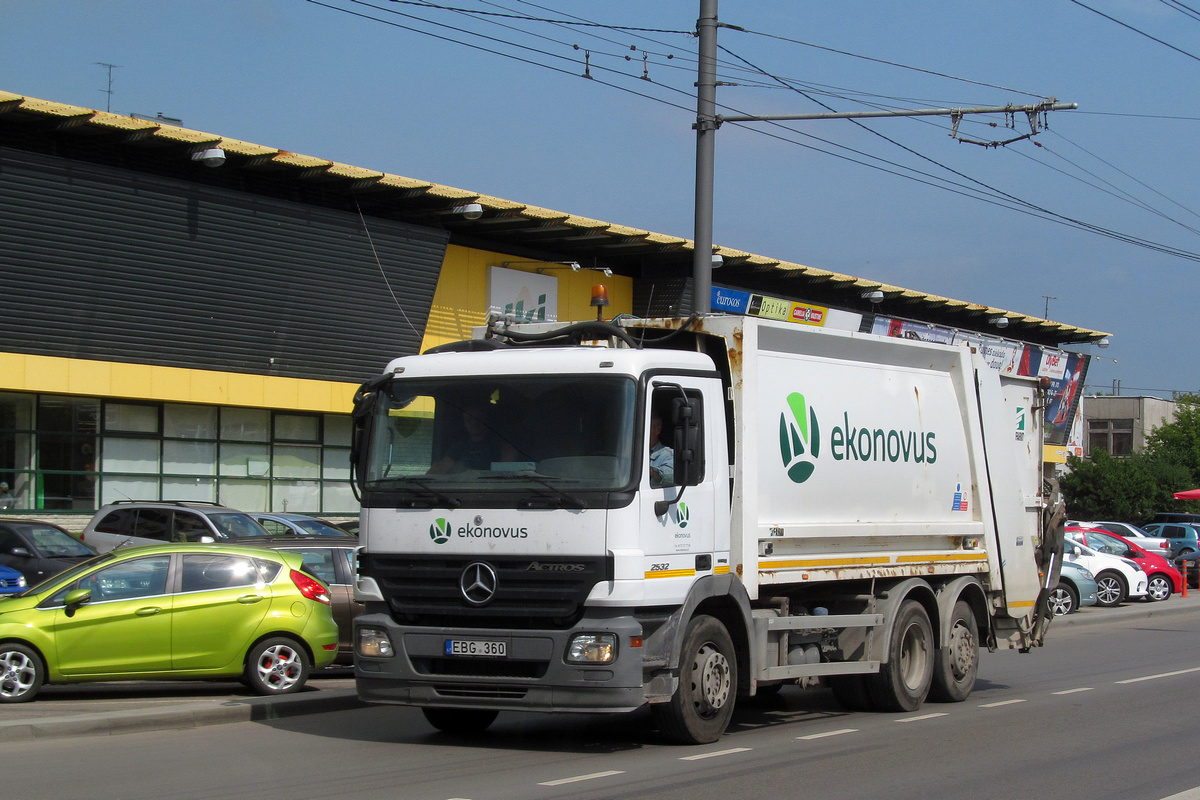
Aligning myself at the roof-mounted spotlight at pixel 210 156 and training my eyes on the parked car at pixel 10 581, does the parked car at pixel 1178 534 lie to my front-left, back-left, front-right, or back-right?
back-left

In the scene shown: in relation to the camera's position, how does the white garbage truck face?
facing the viewer and to the left of the viewer

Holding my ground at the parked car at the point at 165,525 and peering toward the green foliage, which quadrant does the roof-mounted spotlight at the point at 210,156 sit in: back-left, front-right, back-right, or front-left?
front-left

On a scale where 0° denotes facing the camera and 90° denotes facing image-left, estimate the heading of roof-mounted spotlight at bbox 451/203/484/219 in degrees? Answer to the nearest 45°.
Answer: approximately 315°

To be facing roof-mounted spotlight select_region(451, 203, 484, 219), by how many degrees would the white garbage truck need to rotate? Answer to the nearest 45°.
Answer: approximately 135° to its right

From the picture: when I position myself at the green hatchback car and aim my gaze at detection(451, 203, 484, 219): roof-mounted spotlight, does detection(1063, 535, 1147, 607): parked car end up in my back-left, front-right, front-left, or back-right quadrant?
front-right

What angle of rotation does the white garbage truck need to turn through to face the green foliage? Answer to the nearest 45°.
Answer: approximately 135° to its right

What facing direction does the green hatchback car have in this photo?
to the viewer's left

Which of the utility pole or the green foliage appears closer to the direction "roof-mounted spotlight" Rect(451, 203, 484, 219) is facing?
the utility pole
